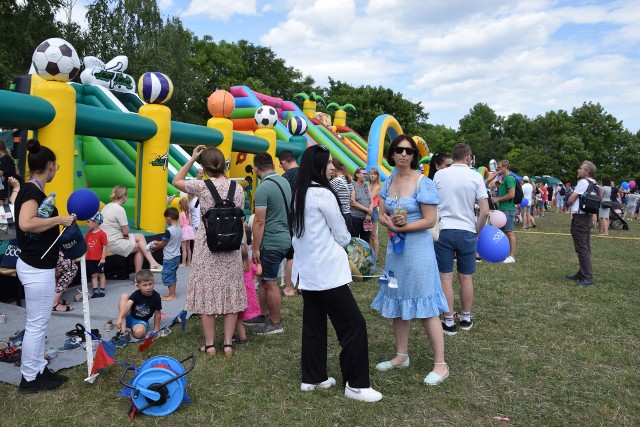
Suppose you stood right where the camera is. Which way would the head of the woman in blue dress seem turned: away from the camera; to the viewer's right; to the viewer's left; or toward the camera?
toward the camera

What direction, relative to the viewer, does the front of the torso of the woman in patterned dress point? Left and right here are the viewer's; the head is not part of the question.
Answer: facing away from the viewer

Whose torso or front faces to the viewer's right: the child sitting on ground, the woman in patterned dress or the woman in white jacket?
the woman in white jacket

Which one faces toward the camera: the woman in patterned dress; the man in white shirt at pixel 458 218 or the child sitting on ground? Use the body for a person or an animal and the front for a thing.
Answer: the child sitting on ground

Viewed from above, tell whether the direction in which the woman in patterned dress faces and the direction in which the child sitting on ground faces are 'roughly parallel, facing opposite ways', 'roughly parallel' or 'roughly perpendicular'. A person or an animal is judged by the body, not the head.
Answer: roughly parallel, facing opposite ways

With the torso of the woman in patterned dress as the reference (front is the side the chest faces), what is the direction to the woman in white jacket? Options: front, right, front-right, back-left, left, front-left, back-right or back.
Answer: back-right

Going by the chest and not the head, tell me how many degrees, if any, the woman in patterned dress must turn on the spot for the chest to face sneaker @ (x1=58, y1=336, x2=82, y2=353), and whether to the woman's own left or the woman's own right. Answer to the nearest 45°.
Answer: approximately 90° to the woman's own left

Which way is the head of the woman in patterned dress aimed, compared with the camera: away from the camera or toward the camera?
away from the camera

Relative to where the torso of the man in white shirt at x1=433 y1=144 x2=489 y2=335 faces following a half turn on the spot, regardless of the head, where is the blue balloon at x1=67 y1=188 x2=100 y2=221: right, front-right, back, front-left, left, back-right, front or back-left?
front-right

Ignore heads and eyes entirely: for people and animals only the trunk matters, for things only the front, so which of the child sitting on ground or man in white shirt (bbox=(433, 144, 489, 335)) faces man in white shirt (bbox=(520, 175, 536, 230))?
man in white shirt (bbox=(433, 144, 489, 335))

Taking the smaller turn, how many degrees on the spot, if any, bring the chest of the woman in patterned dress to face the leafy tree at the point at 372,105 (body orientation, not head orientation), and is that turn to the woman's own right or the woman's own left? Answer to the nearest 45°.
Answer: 0° — they already face it

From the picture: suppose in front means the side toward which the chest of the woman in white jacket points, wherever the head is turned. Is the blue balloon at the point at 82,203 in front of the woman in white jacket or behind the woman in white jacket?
behind

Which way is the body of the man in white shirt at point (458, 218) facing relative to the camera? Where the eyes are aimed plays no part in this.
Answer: away from the camera

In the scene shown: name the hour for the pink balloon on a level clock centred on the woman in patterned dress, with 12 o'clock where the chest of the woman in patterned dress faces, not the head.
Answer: The pink balloon is roughly at 2 o'clock from the woman in patterned dress.

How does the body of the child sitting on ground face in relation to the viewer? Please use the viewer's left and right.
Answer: facing the viewer
